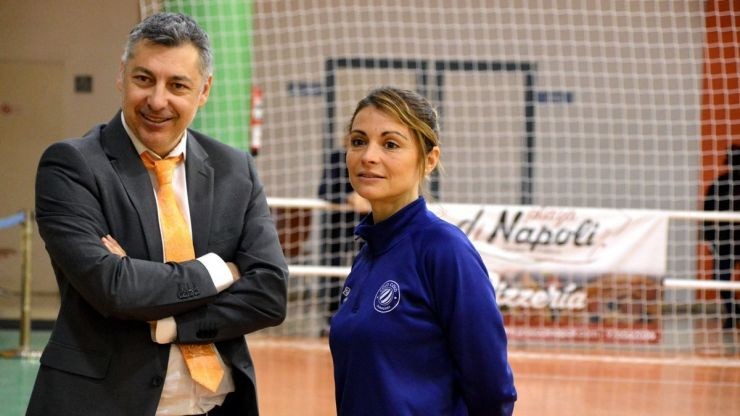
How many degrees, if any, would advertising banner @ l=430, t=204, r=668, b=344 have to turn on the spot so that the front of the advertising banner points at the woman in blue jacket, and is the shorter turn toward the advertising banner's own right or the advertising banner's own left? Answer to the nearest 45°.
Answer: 0° — it already faces them

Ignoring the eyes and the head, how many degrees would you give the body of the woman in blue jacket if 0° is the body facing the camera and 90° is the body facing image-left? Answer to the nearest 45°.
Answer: approximately 45°

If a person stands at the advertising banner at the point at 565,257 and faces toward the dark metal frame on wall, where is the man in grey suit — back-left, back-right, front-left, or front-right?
back-left

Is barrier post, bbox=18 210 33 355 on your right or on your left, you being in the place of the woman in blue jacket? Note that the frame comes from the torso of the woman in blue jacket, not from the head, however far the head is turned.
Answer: on your right

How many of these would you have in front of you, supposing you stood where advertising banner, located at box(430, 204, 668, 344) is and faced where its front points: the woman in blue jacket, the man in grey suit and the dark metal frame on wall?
2

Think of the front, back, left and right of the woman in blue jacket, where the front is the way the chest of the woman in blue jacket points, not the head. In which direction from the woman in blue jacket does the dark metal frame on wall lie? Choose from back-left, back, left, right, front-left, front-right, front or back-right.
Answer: back-right

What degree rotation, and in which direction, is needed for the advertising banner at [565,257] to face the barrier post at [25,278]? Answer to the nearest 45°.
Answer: approximately 45° to its right

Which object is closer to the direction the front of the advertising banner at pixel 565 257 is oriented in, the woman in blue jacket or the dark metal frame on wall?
the woman in blue jacket

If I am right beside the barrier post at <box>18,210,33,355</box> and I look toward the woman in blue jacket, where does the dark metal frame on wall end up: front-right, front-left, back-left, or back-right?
back-left

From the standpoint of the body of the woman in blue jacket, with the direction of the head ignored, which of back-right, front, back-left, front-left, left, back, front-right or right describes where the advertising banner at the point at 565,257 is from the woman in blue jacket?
back-right

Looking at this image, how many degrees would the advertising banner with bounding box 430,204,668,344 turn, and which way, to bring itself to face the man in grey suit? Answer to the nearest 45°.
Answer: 0° — it already faces them
